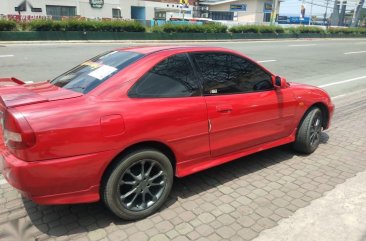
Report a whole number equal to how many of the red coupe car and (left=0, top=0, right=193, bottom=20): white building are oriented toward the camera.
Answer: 1

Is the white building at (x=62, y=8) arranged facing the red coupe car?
yes

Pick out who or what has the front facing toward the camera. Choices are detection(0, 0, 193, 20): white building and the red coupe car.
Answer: the white building

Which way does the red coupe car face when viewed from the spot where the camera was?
facing away from the viewer and to the right of the viewer

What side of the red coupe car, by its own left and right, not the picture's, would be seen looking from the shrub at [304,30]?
front

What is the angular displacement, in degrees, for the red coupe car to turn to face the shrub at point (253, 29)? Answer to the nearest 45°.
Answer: approximately 45° to its left

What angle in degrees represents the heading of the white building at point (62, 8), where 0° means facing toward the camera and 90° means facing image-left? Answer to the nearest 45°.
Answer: approximately 0°

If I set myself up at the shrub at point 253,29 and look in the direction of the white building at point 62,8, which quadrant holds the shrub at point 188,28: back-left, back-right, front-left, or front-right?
front-left

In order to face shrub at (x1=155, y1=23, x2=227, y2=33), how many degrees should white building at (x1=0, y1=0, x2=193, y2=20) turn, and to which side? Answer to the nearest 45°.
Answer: approximately 45° to its left

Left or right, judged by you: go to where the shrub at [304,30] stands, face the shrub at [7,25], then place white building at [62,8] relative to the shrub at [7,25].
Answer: right

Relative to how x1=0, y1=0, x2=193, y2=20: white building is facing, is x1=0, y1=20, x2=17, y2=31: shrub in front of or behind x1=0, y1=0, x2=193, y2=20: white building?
in front
